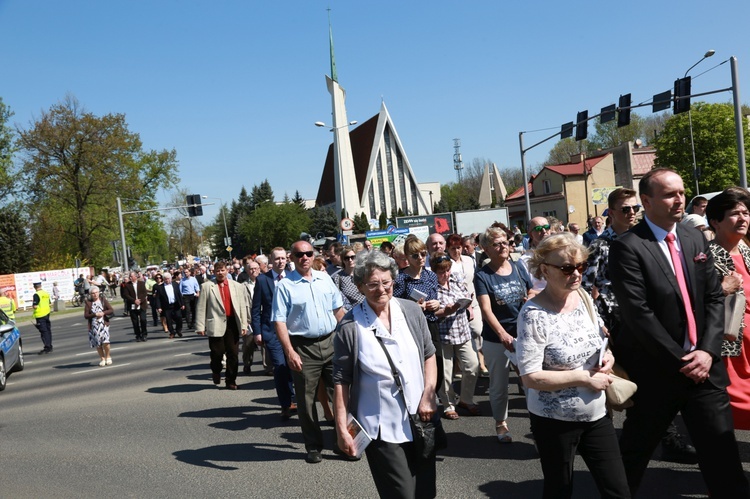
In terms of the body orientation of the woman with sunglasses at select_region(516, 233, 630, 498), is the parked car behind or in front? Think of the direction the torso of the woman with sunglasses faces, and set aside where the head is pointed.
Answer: behind

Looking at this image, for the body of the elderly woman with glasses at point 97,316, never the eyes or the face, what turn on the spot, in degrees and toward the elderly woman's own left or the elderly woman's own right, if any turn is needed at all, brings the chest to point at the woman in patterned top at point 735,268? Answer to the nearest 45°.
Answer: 0° — they already face them

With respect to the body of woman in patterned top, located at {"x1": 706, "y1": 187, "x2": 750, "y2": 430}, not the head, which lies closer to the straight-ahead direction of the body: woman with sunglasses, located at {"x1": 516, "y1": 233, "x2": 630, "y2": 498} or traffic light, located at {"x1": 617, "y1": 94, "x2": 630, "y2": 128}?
the woman with sunglasses

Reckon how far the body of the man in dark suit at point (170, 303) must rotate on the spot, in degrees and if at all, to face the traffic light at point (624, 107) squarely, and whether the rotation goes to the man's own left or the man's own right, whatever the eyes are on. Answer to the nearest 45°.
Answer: approximately 90° to the man's own left

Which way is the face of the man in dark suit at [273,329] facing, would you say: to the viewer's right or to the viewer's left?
to the viewer's right

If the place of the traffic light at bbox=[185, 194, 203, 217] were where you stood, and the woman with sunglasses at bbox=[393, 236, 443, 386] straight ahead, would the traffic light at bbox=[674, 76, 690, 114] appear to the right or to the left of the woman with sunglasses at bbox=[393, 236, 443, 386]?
left
